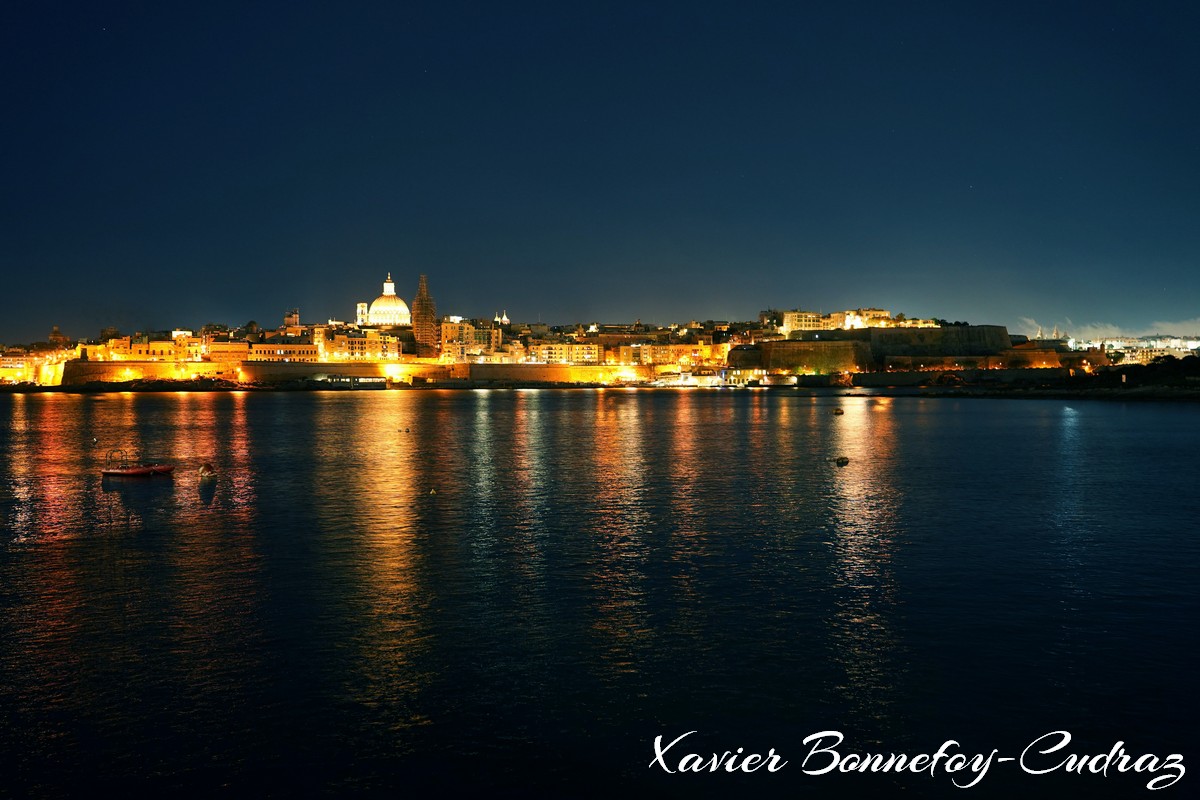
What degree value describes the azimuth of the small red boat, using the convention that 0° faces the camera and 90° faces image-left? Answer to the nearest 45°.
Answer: approximately 270°
